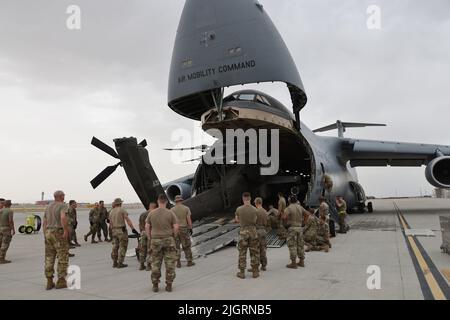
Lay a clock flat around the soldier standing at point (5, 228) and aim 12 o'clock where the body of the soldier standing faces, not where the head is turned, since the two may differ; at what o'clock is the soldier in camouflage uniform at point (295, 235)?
The soldier in camouflage uniform is roughly at 3 o'clock from the soldier standing.

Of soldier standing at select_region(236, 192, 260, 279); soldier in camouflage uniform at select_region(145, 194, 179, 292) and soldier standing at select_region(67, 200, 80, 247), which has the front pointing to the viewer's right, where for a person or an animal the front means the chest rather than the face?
soldier standing at select_region(67, 200, 80, 247)

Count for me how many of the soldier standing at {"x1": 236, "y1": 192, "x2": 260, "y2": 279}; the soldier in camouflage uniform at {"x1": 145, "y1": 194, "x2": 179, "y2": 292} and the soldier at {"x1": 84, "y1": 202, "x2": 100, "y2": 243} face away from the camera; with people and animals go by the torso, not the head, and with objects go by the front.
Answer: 2

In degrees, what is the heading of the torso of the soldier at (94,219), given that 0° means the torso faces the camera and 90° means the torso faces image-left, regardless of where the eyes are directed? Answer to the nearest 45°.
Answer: approximately 270°

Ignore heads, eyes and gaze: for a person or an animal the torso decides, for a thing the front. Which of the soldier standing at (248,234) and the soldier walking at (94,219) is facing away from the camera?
the soldier standing at (248,234)

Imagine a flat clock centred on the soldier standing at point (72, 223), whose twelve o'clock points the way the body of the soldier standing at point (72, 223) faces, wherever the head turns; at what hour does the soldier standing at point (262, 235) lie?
the soldier standing at point (262, 235) is roughly at 2 o'clock from the soldier standing at point (72, 223).

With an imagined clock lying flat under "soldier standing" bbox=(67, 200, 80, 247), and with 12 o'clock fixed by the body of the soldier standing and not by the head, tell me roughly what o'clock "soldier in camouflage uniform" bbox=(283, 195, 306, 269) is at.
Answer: The soldier in camouflage uniform is roughly at 2 o'clock from the soldier standing.

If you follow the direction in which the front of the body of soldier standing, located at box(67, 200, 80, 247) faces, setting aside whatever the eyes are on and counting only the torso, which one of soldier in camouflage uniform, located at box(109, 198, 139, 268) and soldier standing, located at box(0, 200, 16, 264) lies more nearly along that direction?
the soldier in camouflage uniform

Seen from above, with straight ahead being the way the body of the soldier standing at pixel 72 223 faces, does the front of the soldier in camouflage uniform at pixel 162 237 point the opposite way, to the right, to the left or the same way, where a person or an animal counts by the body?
to the left

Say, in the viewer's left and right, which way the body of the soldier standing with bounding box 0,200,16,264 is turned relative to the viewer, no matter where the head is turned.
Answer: facing away from the viewer and to the right of the viewer

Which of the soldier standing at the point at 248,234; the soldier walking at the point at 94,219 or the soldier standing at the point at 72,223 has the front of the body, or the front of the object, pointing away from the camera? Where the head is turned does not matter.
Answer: the soldier standing at the point at 248,234

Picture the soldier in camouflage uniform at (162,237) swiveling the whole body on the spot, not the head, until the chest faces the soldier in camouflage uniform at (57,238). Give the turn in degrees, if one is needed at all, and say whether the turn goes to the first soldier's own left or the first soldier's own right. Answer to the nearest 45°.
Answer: approximately 90° to the first soldier's own left

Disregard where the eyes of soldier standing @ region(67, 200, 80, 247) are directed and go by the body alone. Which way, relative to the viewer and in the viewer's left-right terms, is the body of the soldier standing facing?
facing to the right of the viewer
